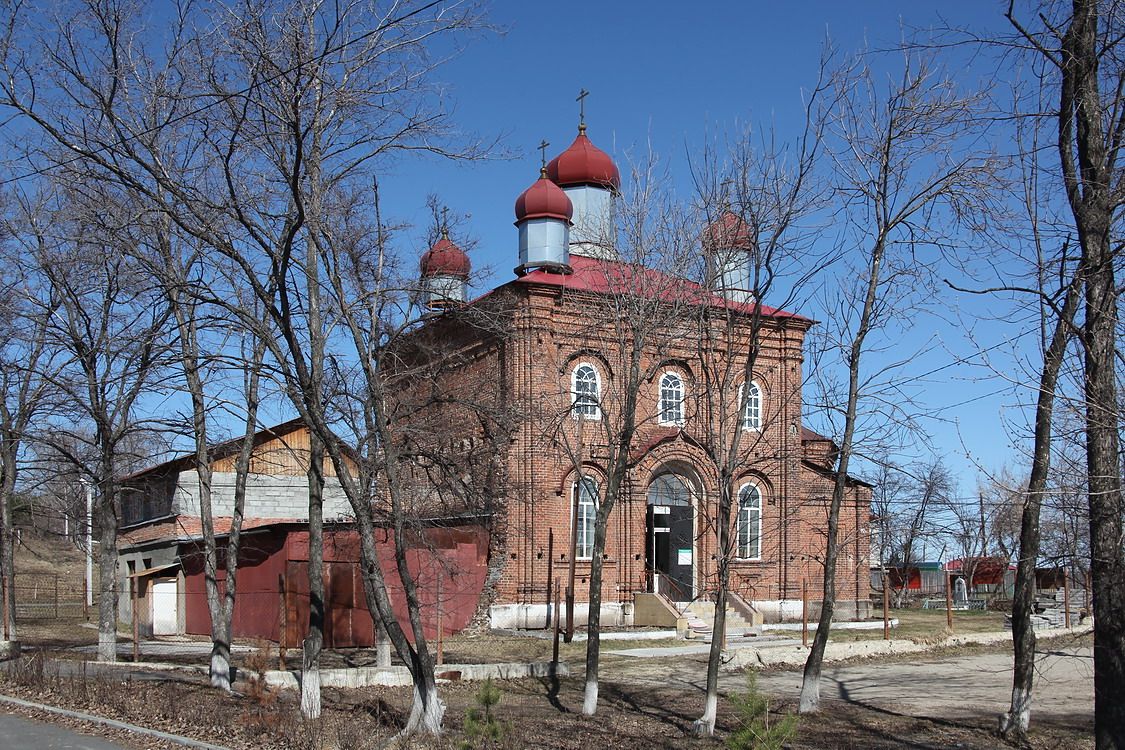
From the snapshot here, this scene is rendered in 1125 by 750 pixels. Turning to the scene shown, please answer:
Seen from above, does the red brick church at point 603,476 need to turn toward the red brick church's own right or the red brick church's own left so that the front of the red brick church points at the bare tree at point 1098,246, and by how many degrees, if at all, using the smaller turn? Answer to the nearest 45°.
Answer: approximately 45° to the red brick church's own right
